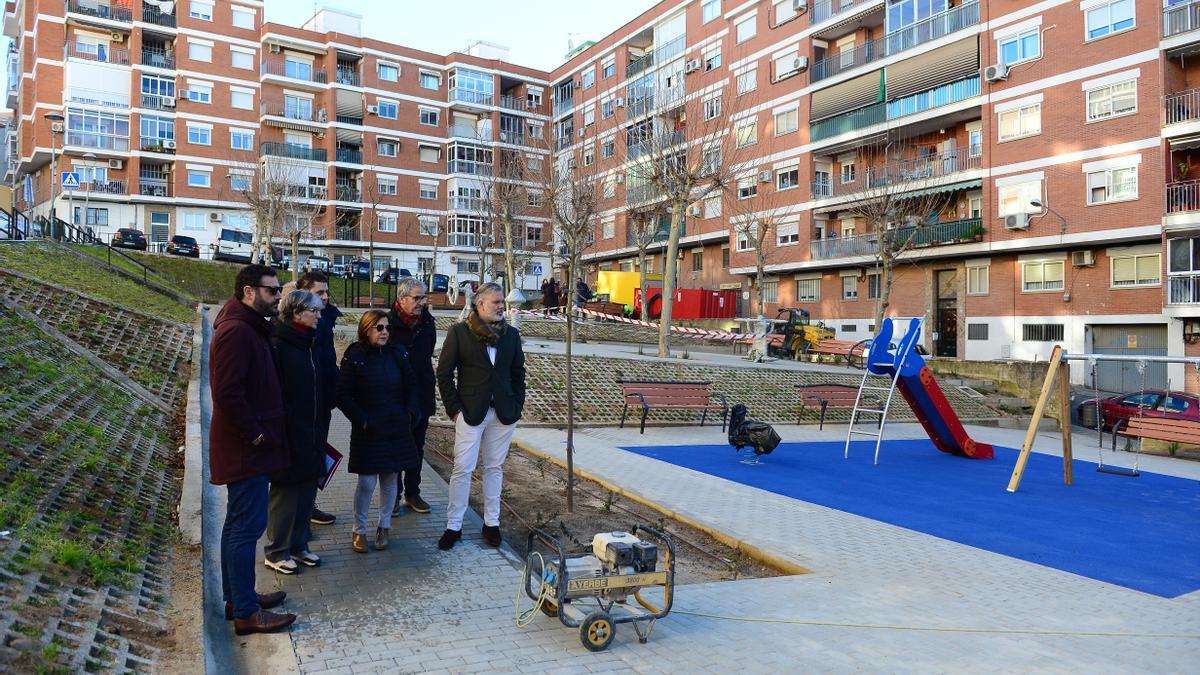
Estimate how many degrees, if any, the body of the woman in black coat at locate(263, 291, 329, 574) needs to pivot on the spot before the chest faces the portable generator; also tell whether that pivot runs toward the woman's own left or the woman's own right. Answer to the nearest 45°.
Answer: approximately 45° to the woman's own right

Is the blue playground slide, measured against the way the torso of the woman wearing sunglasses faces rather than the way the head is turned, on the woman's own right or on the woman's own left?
on the woman's own left

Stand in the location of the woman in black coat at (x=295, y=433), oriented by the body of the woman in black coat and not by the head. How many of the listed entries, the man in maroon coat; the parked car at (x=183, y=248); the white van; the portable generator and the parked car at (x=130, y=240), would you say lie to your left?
3

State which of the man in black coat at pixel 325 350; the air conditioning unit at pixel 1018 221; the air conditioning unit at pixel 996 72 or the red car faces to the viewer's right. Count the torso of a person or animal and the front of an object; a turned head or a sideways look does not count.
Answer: the man in black coat

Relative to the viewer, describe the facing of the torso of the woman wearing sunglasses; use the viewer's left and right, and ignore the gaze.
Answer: facing the viewer and to the right of the viewer

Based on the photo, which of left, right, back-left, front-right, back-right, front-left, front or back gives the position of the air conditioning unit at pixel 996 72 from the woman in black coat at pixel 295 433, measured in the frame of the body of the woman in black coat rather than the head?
front-left

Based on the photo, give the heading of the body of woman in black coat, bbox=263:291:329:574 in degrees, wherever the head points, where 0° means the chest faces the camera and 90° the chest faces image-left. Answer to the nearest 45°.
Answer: approximately 270°

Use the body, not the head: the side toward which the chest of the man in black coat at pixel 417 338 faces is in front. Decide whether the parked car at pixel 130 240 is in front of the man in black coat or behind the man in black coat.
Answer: behind

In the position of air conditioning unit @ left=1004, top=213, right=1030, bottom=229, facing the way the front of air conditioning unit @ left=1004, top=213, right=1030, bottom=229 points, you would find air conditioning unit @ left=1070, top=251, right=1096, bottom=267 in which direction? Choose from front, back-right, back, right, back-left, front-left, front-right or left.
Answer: back-left

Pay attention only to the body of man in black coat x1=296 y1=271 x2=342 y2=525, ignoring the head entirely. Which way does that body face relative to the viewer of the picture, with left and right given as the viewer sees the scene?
facing to the right of the viewer

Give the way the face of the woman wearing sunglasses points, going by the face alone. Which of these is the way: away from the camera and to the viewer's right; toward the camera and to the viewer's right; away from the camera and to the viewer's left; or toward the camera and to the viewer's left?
toward the camera and to the viewer's right

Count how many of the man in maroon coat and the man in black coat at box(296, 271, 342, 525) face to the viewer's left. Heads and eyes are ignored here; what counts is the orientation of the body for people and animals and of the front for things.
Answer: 0

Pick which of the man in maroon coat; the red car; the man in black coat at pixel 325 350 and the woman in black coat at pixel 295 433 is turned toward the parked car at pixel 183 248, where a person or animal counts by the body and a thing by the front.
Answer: the red car

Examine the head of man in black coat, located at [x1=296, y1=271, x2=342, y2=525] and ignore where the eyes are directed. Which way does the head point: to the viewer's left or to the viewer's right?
to the viewer's right

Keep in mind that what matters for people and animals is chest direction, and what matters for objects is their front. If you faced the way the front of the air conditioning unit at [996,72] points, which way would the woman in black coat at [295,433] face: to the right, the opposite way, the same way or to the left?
the opposite way

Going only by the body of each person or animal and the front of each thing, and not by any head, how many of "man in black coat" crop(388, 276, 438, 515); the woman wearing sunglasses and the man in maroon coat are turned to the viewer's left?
0

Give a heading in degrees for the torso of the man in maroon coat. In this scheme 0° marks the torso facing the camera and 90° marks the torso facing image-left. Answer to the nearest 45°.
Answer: approximately 270°

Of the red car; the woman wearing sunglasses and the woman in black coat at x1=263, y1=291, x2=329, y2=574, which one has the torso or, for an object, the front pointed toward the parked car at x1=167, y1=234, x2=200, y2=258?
the red car

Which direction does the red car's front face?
to the viewer's left
